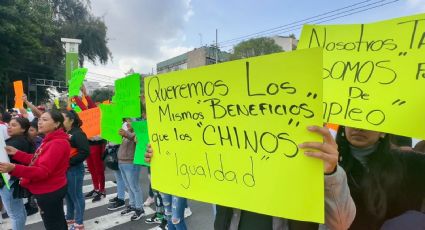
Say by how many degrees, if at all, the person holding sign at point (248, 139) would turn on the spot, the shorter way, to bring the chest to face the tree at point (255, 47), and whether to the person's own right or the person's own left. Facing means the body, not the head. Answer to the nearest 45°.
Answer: approximately 135° to the person's own right

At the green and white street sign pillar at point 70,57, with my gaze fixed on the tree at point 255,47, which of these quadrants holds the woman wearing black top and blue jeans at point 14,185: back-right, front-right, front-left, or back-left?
back-right

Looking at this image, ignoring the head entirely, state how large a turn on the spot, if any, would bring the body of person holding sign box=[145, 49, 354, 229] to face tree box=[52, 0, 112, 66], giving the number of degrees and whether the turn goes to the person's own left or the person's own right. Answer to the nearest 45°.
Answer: approximately 90° to the person's own right

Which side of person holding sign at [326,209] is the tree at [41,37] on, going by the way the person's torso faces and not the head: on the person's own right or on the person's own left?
on the person's own right

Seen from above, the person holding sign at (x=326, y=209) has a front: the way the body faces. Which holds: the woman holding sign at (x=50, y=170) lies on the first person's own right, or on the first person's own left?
on the first person's own right

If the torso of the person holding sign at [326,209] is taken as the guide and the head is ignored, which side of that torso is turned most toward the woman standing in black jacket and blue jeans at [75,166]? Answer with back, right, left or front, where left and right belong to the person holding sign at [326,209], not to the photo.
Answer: right

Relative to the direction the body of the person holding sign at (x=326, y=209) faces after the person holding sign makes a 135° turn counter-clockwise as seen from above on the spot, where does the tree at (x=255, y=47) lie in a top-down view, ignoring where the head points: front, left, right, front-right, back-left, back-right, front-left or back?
left
